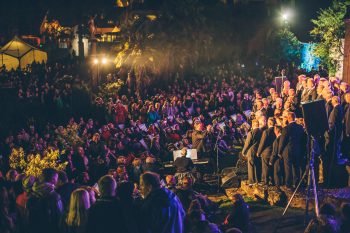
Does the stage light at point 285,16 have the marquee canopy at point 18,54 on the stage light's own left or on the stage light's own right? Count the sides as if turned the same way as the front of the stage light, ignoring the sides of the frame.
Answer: on the stage light's own right

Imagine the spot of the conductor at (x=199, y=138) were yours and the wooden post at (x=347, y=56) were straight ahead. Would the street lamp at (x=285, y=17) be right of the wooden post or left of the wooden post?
left

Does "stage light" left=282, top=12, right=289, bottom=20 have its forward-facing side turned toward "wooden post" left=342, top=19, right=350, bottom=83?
yes

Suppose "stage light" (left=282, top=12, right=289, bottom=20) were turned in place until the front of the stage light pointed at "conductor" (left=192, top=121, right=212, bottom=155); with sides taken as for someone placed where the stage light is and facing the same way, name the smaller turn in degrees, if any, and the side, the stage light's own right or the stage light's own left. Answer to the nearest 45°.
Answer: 0° — it already faces them

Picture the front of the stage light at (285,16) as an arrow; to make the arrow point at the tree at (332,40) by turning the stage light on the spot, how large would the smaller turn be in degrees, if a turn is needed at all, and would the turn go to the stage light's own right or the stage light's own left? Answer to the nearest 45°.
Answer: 0° — it already faces it

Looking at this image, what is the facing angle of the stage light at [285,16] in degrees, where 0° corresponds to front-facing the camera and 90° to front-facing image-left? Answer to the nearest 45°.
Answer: approximately 0°

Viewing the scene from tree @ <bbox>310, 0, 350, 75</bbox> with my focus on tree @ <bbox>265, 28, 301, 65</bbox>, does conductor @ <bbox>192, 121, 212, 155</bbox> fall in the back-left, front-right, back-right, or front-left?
back-left

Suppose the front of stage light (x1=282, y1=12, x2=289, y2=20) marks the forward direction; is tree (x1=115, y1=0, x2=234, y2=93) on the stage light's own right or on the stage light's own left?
on the stage light's own right

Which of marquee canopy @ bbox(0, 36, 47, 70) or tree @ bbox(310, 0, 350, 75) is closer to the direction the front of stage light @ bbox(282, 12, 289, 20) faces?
the tree
